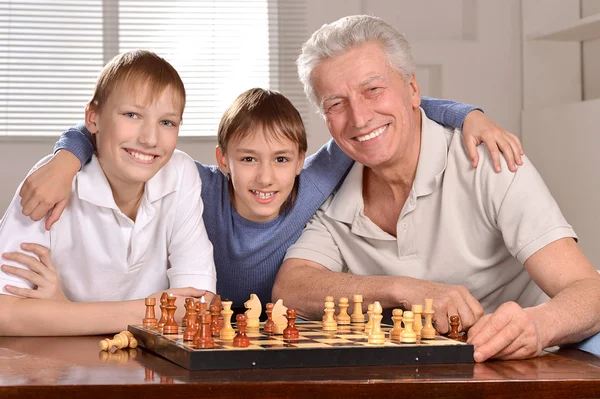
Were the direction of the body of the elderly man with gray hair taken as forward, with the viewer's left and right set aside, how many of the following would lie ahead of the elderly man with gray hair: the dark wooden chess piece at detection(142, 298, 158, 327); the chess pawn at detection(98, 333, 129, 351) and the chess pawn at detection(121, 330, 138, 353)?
3

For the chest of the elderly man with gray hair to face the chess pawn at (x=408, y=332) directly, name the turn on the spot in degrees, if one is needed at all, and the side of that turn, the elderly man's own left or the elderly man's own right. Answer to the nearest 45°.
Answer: approximately 45° to the elderly man's own left

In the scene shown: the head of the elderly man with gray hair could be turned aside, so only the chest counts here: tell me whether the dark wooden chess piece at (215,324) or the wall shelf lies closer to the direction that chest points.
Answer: the dark wooden chess piece

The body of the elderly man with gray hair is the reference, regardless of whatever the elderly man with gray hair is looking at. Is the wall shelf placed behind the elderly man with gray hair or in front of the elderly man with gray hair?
behind

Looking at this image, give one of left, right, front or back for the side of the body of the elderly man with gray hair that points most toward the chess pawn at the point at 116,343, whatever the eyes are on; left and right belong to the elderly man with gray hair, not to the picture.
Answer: front

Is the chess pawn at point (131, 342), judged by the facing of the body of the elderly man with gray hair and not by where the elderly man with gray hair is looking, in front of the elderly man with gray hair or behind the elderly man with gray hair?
in front

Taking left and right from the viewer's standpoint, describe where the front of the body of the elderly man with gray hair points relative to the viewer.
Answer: facing the viewer and to the left of the viewer
